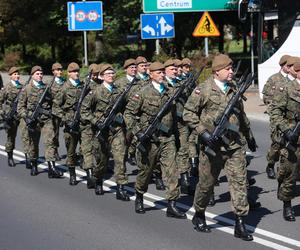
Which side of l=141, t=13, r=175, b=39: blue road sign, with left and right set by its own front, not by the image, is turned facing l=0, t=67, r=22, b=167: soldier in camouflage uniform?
front

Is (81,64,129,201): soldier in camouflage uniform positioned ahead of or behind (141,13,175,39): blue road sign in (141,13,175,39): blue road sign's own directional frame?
ahead

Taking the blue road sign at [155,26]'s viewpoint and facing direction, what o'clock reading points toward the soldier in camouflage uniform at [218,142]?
The soldier in camouflage uniform is roughly at 12 o'clock from the blue road sign.

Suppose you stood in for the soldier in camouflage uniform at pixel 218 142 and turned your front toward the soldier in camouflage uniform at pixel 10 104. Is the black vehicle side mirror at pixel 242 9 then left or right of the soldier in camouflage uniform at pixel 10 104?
right

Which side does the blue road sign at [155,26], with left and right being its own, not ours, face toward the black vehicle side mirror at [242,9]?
left
